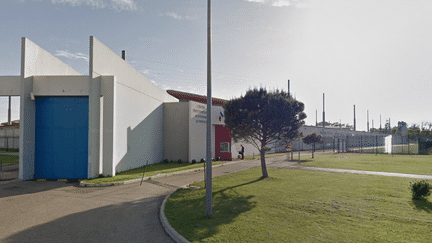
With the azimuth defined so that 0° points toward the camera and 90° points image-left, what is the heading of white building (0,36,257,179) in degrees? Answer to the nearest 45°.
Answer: approximately 0°

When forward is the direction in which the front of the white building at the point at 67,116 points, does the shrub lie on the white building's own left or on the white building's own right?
on the white building's own left

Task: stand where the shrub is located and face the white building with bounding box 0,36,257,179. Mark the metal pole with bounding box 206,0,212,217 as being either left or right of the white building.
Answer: left
